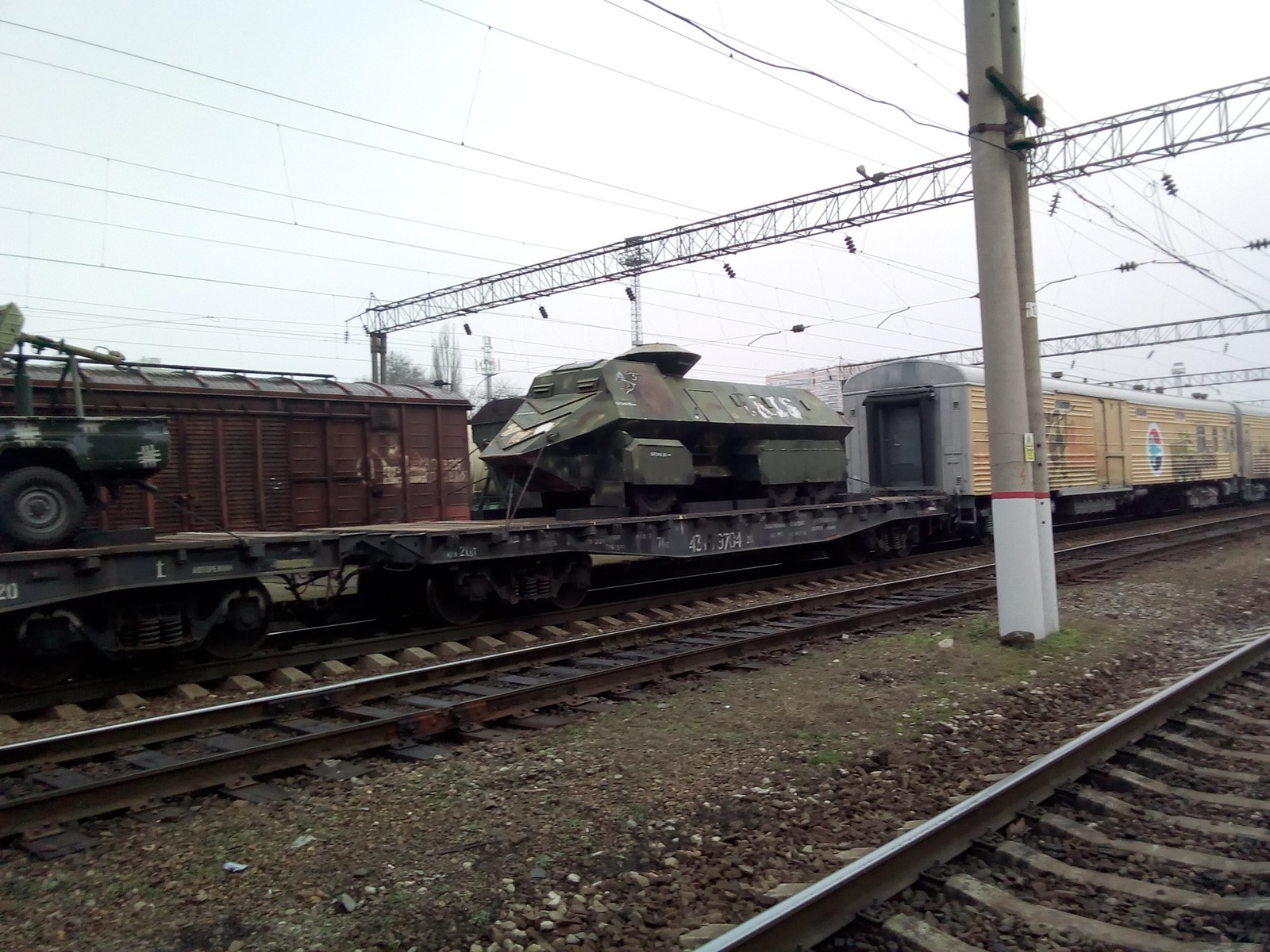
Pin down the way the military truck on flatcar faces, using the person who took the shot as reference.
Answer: facing to the left of the viewer

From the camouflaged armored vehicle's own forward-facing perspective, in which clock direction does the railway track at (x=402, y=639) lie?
The railway track is roughly at 12 o'clock from the camouflaged armored vehicle.

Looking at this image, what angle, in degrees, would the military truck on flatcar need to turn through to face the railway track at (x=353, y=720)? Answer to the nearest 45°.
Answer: approximately 135° to its left

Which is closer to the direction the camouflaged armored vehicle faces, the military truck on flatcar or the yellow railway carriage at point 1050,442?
the military truck on flatcar

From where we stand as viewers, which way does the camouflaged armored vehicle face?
facing the viewer and to the left of the viewer

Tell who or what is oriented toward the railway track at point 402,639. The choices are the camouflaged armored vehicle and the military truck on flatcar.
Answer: the camouflaged armored vehicle

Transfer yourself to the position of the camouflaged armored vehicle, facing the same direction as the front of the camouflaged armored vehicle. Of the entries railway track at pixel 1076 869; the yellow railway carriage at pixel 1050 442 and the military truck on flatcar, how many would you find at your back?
1

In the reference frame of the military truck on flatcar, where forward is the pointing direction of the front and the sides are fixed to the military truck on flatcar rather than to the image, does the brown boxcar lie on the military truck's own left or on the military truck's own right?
on the military truck's own right

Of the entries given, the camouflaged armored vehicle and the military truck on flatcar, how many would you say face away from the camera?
0

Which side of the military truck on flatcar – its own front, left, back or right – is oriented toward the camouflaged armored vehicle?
back

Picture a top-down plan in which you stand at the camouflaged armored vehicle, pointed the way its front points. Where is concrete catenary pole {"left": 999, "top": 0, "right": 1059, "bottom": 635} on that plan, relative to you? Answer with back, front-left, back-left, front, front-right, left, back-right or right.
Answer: left

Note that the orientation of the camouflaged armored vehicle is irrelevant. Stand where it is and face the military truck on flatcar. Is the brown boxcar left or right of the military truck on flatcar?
right

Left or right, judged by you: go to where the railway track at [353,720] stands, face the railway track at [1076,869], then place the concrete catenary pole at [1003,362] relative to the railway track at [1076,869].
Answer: left

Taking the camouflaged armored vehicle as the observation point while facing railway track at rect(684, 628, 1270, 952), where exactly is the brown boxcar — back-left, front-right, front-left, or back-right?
back-right

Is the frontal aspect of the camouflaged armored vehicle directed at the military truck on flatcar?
yes
